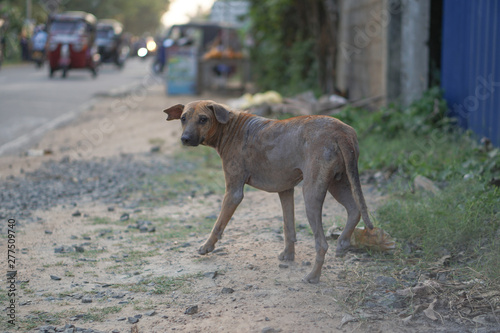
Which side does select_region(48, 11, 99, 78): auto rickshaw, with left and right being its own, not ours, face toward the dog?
front

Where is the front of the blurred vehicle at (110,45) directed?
toward the camera

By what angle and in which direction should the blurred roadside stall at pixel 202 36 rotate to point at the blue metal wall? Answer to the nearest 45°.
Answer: approximately 45° to its left

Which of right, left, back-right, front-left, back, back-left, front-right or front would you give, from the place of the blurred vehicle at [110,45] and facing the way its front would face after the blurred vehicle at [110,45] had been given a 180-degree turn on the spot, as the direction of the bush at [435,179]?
back

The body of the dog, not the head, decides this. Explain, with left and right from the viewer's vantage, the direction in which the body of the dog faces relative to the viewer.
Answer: facing away from the viewer and to the left of the viewer

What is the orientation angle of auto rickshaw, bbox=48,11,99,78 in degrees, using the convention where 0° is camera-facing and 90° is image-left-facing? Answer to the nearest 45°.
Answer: approximately 0°

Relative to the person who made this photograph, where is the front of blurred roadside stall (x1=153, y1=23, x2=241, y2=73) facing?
facing the viewer and to the left of the viewer

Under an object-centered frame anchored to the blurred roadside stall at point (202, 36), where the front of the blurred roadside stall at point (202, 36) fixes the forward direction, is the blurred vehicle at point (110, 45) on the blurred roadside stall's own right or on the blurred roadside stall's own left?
on the blurred roadside stall's own right
